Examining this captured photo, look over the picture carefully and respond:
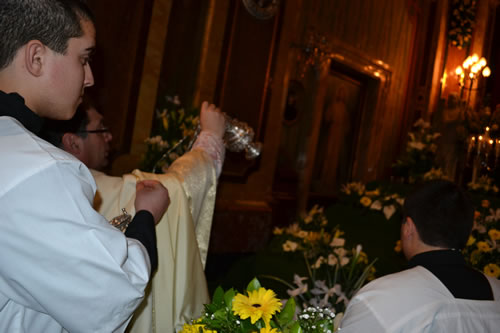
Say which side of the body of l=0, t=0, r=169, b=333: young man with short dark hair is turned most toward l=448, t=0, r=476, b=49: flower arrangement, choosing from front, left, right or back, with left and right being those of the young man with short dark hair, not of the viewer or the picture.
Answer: front

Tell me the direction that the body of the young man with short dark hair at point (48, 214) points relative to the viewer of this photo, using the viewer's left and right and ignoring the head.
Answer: facing away from the viewer and to the right of the viewer

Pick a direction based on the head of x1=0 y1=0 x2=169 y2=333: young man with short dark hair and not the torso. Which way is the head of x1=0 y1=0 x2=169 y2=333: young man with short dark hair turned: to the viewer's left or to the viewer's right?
to the viewer's right

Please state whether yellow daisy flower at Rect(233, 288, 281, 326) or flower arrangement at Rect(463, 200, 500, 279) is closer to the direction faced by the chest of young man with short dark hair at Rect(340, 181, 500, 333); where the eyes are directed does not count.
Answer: the flower arrangement

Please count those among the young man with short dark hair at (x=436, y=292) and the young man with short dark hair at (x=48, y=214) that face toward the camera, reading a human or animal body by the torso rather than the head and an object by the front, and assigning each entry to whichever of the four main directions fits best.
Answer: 0

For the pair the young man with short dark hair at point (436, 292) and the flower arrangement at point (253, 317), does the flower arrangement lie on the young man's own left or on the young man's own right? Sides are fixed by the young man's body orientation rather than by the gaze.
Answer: on the young man's own left

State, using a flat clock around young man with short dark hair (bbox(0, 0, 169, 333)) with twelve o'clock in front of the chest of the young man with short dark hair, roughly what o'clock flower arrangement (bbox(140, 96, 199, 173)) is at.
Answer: The flower arrangement is roughly at 11 o'clock from the young man with short dark hair.

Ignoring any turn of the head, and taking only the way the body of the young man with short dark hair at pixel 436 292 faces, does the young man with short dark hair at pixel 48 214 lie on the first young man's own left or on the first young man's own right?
on the first young man's own left

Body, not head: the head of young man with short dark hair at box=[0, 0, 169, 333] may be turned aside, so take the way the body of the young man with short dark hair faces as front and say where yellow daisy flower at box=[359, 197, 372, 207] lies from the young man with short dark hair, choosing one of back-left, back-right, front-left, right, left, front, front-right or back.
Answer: front

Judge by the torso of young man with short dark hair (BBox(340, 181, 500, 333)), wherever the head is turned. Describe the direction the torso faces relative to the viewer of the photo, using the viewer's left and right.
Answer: facing away from the viewer and to the left of the viewer

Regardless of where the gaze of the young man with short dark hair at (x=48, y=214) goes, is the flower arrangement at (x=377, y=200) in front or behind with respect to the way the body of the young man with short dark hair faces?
in front

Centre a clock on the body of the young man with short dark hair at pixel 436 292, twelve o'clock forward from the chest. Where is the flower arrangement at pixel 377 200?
The flower arrangement is roughly at 1 o'clock from the young man with short dark hair.
